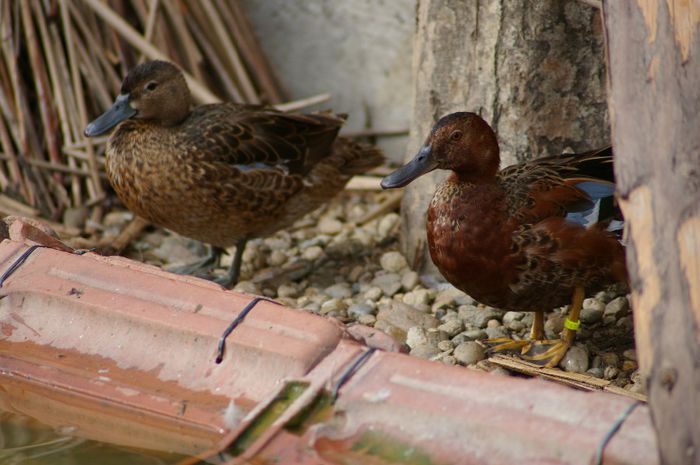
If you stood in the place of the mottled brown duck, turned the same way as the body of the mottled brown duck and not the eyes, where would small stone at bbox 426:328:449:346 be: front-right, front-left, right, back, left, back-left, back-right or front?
back-left

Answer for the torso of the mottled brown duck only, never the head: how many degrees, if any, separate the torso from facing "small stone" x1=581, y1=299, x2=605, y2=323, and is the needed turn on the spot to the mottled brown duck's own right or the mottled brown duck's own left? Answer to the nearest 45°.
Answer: approximately 135° to the mottled brown duck's own left

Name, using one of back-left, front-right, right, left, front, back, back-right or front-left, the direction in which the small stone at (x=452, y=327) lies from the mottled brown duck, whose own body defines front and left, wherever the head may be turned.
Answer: back-left

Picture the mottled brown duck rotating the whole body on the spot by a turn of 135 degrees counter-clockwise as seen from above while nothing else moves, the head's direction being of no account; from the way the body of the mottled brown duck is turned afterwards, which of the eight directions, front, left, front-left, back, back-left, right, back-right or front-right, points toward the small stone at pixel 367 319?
front

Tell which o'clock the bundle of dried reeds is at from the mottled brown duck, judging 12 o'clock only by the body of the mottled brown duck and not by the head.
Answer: The bundle of dried reeds is roughly at 2 o'clock from the mottled brown duck.

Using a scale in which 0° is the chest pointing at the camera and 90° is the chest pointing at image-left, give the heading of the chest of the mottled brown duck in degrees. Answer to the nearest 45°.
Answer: approximately 90°

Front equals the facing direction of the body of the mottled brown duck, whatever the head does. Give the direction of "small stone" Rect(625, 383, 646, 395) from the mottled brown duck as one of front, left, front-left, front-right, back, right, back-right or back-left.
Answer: back-left

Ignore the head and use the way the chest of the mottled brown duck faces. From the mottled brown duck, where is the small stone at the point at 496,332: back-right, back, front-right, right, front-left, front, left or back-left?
back-left

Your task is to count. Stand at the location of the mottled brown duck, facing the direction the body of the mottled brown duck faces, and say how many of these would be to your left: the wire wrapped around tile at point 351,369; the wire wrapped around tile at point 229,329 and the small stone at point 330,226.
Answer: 2

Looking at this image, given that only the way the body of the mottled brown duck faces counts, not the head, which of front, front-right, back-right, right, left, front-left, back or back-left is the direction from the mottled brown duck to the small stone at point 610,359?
back-left

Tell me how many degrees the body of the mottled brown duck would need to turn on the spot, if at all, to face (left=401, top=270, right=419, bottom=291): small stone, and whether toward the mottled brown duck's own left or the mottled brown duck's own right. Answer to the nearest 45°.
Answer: approximately 180°

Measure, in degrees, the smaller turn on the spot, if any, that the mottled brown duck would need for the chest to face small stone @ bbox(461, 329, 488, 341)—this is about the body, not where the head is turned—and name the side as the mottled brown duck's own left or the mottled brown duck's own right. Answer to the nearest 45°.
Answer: approximately 135° to the mottled brown duck's own left

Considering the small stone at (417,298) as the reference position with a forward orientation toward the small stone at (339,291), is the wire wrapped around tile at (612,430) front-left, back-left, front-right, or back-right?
back-left

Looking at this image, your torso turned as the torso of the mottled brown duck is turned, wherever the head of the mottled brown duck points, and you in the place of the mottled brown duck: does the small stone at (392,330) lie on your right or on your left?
on your left

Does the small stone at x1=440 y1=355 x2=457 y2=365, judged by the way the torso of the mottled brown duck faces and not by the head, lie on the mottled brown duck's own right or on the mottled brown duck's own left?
on the mottled brown duck's own left
